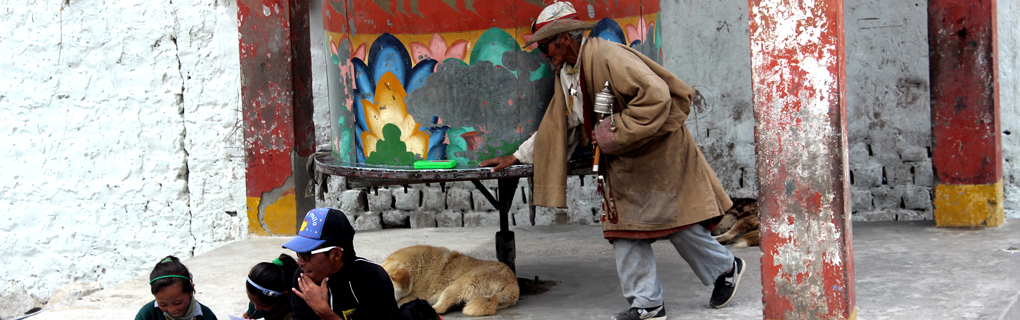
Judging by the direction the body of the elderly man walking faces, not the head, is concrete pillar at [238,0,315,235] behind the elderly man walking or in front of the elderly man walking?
in front

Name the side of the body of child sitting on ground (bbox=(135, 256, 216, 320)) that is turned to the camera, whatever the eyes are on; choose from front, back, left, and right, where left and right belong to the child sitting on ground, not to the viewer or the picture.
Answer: front

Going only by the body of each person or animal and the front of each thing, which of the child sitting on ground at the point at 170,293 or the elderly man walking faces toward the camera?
the child sitting on ground

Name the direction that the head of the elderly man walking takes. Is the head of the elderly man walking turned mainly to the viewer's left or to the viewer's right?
to the viewer's left

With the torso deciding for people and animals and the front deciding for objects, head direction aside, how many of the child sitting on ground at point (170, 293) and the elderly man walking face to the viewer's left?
1

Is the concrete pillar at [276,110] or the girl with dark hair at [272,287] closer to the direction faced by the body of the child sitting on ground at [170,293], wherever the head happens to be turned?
the girl with dark hair

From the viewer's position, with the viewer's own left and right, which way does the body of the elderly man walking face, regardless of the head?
facing to the left of the viewer
